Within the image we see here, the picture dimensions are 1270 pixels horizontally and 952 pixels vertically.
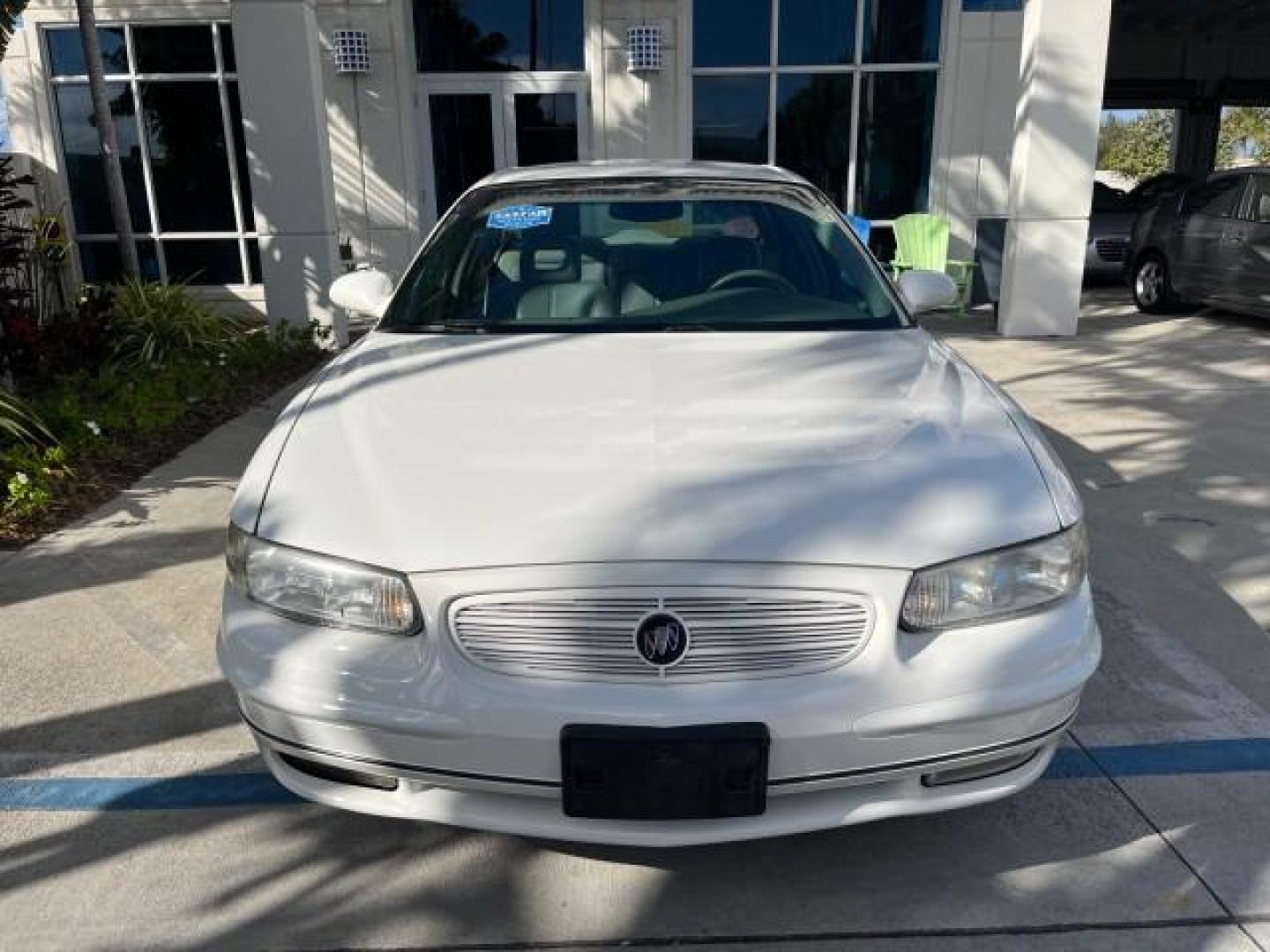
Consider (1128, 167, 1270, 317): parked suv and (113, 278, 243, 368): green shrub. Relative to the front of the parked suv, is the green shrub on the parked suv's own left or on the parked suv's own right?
on the parked suv's own left

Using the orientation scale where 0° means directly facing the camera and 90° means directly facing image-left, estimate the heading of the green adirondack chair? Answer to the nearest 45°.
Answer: approximately 315°

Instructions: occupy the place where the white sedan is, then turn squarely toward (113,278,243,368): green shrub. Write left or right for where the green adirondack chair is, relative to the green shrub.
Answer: right

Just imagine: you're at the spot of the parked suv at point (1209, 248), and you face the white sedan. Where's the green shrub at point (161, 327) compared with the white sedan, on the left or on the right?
right

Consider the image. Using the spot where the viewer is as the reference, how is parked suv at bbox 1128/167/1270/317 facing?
facing away from the viewer and to the left of the viewer

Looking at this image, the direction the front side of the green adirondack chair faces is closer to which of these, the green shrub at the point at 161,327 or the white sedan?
the white sedan

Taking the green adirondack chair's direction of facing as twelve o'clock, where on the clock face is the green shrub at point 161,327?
The green shrub is roughly at 3 o'clock from the green adirondack chair.

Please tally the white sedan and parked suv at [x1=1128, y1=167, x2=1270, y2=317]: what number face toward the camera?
1

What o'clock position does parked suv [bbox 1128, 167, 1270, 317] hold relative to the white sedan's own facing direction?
The parked suv is roughly at 7 o'clock from the white sedan.

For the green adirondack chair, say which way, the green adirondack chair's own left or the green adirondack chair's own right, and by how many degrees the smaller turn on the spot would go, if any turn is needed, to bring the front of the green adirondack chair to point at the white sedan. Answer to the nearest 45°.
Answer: approximately 45° to the green adirondack chair's own right

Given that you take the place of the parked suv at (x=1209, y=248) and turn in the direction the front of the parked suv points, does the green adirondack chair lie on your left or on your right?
on your left
